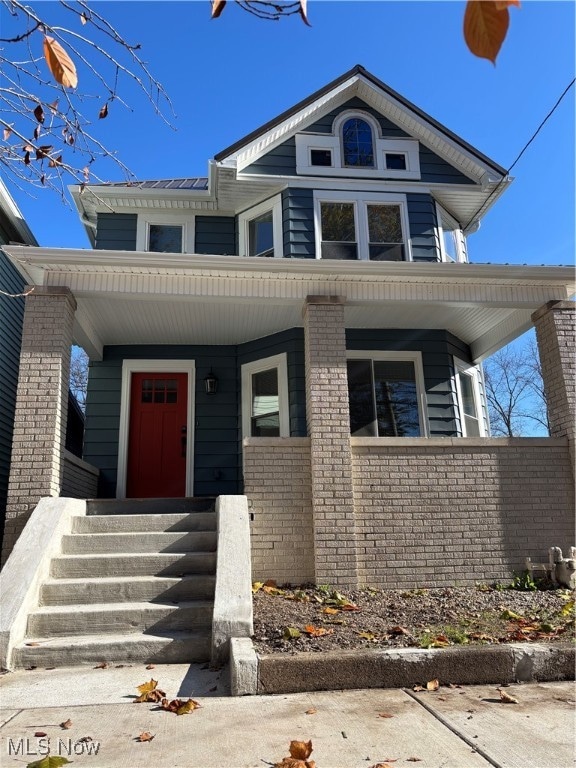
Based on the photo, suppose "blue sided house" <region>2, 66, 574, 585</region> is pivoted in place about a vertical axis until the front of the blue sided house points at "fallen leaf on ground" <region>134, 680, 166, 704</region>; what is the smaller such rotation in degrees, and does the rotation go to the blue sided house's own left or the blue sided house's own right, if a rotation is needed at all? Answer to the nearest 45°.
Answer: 0° — it already faces it

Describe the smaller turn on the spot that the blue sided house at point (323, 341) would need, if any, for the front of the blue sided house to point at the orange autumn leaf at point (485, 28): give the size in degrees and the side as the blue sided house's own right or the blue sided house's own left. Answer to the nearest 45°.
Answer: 0° — it already faces it

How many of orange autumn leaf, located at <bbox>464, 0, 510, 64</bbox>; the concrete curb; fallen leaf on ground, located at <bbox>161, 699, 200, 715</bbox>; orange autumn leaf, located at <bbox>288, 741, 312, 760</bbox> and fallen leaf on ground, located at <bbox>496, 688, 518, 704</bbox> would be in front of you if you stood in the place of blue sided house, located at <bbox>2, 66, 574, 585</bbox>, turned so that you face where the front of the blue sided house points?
5

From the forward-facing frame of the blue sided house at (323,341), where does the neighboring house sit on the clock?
The neighboring house is roughly at 3 o'clock from the blue sided house.

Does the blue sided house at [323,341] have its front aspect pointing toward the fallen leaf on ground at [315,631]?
yes

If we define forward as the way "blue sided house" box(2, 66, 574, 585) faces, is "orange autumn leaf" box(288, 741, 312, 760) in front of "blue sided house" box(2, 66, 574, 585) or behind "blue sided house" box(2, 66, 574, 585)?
in front

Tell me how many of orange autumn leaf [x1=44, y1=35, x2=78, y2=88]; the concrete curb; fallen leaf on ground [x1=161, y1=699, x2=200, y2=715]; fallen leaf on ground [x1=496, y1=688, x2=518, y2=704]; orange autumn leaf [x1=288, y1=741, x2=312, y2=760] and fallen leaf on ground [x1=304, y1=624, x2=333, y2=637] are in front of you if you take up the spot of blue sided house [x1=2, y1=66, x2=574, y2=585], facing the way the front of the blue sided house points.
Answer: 6

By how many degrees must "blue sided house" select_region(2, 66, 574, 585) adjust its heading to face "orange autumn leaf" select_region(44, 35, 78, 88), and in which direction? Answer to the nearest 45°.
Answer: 0° — it already faces it

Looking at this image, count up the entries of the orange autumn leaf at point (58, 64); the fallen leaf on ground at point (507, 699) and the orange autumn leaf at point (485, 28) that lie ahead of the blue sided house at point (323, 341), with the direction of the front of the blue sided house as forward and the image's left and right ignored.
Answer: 3

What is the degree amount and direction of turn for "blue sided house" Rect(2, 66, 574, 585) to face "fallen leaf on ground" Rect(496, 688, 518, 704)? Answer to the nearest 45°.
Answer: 0° — it already faces it

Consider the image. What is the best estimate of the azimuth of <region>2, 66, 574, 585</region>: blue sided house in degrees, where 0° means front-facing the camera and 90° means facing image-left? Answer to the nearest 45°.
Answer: approximately 0°

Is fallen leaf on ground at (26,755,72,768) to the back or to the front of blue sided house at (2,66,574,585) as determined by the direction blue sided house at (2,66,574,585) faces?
to the front
